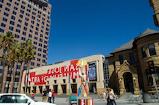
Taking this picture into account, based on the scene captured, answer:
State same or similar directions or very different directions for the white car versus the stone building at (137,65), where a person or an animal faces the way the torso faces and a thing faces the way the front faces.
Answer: very different directions

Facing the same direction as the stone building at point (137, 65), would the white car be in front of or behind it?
in front
